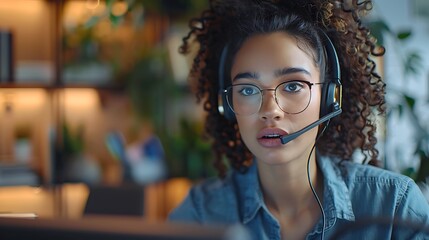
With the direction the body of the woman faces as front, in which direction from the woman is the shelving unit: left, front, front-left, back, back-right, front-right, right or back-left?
back-right

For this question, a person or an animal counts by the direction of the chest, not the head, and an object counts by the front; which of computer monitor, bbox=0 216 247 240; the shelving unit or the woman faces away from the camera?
the computer monitor

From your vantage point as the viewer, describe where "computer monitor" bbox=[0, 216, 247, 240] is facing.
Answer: facing away from the viewer

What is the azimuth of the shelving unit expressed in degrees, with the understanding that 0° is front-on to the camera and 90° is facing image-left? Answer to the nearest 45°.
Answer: approximately 0°

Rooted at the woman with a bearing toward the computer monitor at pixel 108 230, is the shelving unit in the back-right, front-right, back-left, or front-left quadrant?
back-right

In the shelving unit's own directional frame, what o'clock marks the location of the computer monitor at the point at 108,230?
The computer monitor is roughly at 12 o'clock from the shelving unit.

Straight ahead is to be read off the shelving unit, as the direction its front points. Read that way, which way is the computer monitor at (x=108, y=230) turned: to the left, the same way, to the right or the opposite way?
the opposite way

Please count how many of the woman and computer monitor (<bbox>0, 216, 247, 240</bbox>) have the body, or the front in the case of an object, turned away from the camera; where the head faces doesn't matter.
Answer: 1
